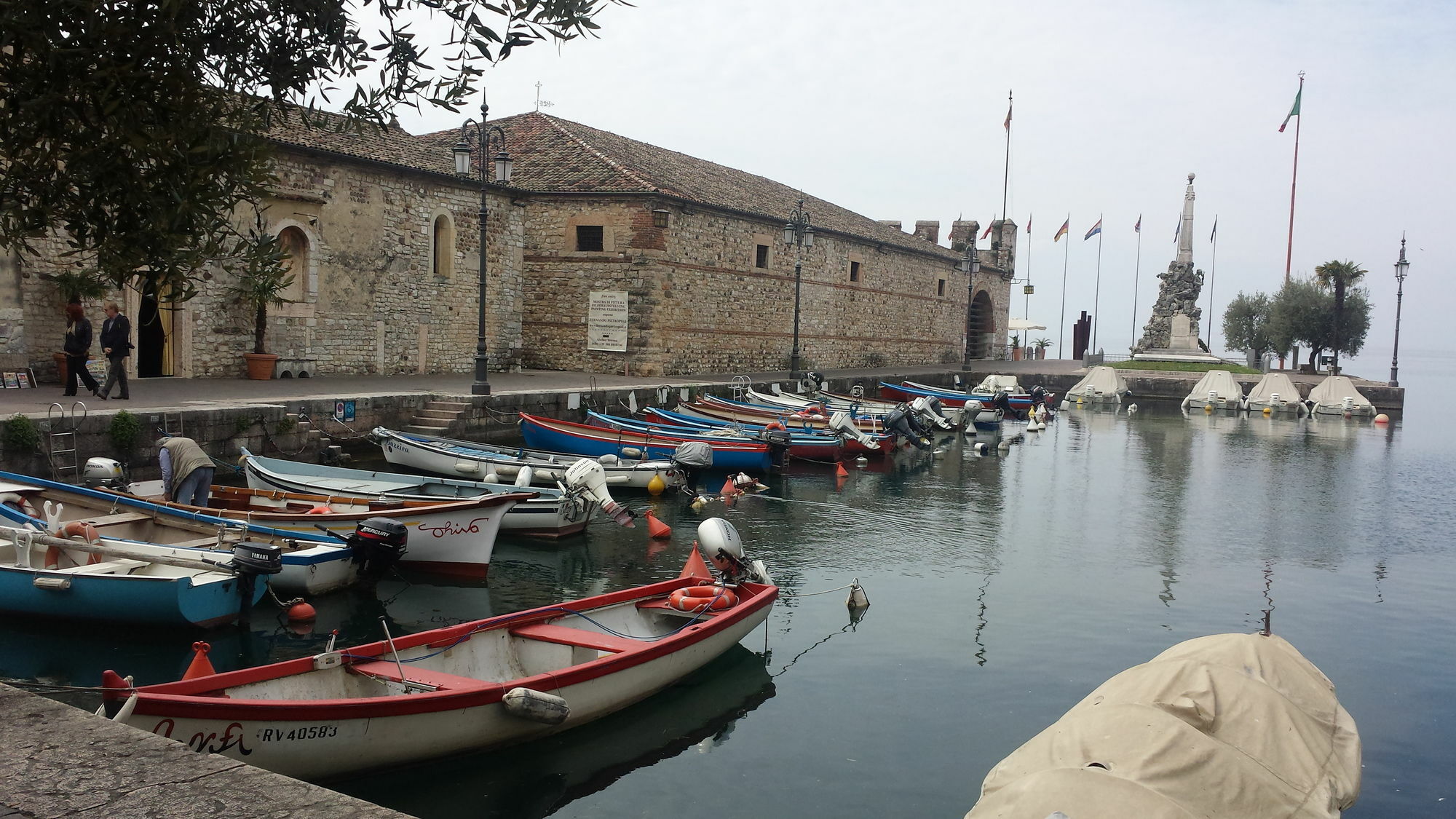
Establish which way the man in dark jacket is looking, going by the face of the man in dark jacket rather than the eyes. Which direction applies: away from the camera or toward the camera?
toward the camera

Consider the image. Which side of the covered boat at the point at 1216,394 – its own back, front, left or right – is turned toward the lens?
back

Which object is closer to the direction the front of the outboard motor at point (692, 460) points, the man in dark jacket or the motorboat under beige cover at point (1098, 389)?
the man in dark jacket

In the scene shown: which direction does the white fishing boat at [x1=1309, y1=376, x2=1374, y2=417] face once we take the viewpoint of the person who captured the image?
facing away from the viewer

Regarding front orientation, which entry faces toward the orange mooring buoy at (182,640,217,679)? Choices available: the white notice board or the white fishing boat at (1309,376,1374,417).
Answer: the white notice board

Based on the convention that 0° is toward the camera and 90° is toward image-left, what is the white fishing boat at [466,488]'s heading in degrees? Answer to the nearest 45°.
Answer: approximately 135°

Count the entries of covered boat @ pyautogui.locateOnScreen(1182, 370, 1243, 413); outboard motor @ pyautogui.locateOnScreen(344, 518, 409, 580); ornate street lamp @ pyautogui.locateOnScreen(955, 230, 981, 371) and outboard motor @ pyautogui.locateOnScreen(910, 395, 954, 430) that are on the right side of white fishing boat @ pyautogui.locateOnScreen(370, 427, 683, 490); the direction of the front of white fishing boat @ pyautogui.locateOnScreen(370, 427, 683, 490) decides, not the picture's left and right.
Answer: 3

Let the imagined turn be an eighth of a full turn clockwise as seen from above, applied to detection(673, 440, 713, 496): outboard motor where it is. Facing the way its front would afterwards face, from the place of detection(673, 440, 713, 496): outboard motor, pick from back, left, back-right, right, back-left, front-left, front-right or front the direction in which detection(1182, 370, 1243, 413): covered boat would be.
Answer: right

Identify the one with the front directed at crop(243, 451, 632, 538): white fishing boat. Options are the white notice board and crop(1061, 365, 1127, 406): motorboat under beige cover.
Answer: the white notice board

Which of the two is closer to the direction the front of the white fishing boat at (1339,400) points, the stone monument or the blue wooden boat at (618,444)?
the stone monument

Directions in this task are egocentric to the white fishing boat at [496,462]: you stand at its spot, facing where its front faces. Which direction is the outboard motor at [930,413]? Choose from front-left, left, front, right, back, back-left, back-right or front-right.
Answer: right

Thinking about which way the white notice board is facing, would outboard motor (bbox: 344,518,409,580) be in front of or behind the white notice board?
in front

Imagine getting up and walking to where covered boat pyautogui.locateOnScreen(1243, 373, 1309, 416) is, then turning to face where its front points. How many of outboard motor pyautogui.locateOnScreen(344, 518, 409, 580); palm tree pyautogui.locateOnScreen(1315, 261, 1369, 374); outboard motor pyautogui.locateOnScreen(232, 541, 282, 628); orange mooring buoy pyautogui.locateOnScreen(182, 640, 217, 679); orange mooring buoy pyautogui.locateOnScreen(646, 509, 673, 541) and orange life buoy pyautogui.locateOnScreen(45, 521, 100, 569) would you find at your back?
5

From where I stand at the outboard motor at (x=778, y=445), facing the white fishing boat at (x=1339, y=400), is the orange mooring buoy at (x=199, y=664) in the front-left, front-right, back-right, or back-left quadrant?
back-right

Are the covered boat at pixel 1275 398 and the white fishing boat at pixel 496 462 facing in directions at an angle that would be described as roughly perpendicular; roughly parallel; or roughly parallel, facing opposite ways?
roughly perpendicular
